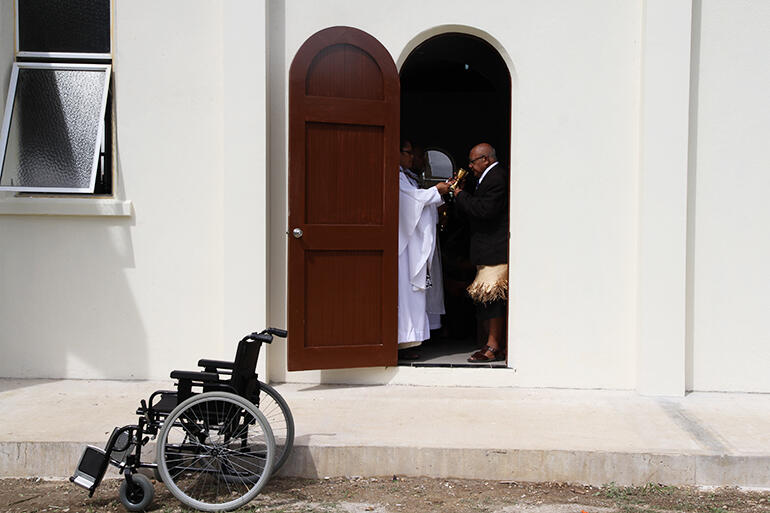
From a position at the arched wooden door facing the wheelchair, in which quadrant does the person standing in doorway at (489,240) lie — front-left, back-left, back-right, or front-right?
back-left

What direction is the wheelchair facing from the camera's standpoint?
to the viewer's left

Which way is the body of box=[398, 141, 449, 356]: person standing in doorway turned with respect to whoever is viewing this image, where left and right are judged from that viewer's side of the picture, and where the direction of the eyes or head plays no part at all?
facing to the right of the viewer

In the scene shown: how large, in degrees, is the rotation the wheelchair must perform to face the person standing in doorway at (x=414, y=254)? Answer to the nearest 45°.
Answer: approximately 135° to its right

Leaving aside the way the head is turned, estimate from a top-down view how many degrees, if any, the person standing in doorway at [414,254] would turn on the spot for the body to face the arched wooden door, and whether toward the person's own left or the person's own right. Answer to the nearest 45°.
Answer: approximately 135° to the person's own right

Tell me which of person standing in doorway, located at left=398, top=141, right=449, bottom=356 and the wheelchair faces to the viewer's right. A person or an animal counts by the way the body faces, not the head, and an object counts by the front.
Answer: the person standing in doorway

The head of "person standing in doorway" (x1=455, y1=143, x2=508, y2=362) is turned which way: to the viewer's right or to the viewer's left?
to the viewer's left

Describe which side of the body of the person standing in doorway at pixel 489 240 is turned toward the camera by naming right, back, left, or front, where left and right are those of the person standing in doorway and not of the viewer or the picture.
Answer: left

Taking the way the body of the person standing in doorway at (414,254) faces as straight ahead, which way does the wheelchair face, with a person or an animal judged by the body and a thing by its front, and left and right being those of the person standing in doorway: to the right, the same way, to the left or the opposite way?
the opposite way

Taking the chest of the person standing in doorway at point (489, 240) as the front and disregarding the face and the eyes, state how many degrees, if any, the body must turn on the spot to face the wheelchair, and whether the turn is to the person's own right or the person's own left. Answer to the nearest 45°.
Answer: approximately 45° to the person's own left

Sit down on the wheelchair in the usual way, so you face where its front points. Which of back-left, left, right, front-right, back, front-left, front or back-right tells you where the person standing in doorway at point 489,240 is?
back-right

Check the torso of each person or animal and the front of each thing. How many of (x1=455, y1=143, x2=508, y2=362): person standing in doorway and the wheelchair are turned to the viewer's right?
0

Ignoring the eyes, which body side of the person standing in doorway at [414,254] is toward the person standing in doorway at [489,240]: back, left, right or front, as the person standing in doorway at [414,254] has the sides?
front
